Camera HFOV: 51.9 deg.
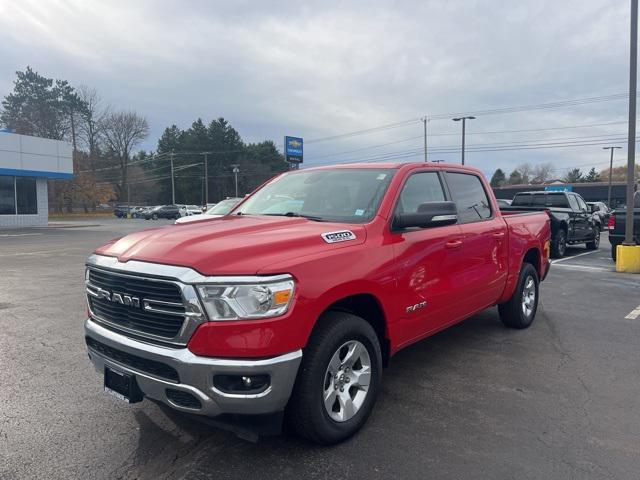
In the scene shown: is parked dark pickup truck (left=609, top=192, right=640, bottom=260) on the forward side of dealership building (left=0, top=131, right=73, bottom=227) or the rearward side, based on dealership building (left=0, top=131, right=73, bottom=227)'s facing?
on the forward side

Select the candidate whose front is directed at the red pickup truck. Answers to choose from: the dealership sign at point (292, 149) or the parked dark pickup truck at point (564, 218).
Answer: the dealership sign

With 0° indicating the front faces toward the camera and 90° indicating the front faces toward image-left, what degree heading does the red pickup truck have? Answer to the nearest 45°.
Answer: approximately 45°

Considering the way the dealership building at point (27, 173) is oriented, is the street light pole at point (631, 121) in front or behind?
in front

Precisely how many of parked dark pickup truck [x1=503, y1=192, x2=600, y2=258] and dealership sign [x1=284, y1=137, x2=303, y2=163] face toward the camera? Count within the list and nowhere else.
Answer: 1

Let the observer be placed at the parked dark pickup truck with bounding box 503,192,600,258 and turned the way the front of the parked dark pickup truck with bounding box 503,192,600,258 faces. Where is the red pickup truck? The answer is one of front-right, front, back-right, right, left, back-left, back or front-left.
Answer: back-right

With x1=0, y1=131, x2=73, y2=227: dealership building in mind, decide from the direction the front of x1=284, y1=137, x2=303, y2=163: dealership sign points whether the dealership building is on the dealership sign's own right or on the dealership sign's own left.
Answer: on the dealership sign's own right

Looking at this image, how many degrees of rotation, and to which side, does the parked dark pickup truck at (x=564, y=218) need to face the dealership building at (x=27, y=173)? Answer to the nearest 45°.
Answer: approximately 135° to its left

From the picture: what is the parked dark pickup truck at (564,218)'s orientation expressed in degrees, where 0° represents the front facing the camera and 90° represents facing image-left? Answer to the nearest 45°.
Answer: approximately 225°

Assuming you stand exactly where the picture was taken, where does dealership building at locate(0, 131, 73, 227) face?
facing the viewer and to the right of the viewer
